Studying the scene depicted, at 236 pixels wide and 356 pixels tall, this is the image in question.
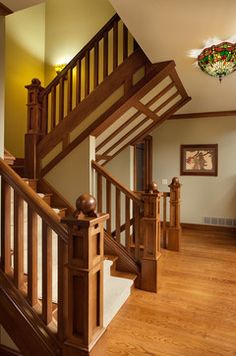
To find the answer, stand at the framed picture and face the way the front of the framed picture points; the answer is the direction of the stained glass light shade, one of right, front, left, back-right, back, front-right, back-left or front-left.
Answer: front

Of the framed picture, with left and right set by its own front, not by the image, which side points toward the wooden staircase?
front

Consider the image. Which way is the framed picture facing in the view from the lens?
facing the viewer

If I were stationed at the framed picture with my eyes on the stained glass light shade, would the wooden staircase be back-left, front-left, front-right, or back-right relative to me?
front-right
